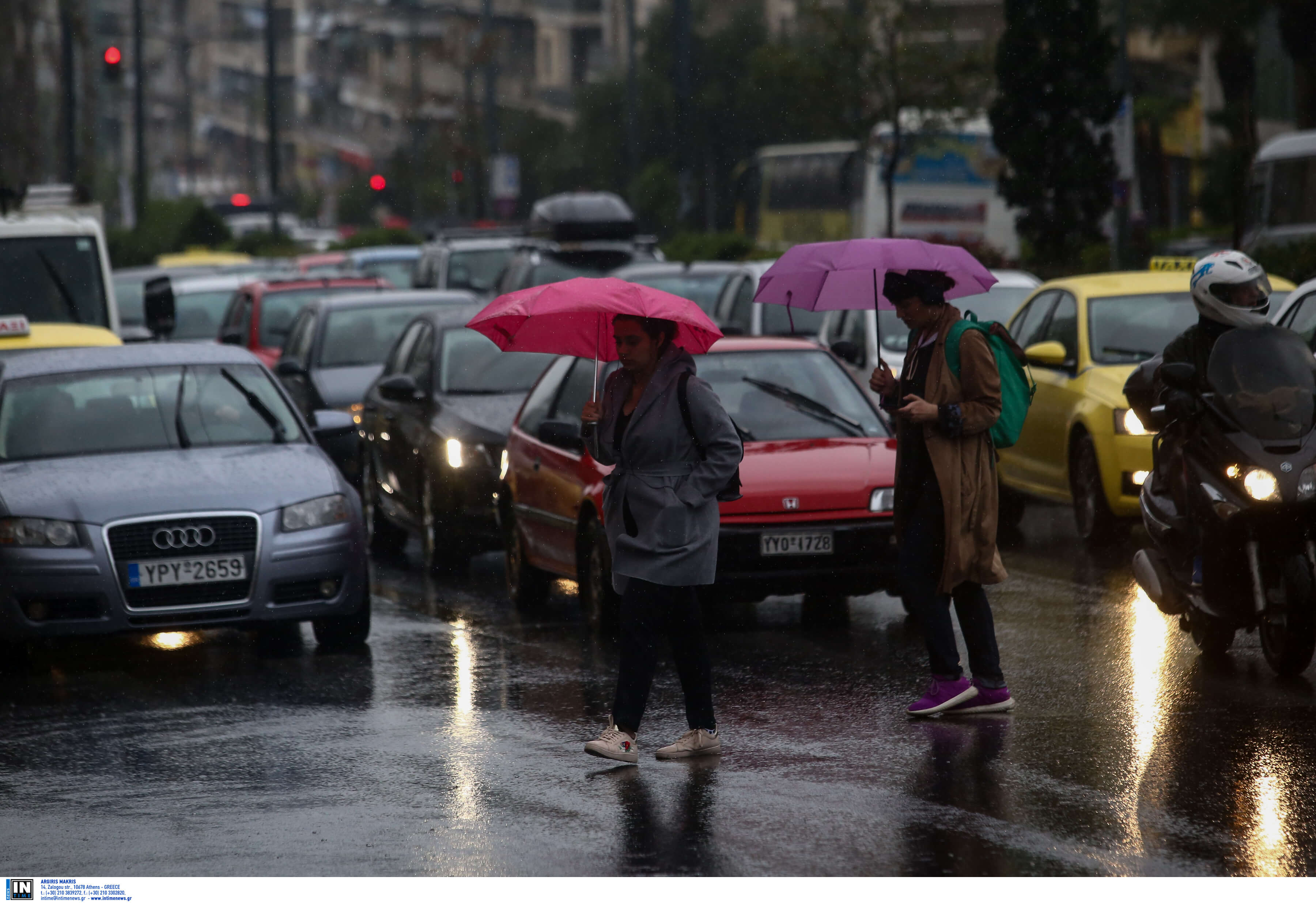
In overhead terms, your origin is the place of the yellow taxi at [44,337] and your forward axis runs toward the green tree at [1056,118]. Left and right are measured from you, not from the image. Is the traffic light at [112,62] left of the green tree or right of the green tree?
left

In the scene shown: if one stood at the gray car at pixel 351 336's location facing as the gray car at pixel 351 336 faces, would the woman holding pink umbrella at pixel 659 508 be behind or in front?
in front

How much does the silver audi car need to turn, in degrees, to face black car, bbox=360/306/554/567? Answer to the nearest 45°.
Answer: approximately 135° to its left

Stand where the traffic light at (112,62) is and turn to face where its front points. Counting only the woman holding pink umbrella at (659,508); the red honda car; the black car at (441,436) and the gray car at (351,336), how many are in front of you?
4

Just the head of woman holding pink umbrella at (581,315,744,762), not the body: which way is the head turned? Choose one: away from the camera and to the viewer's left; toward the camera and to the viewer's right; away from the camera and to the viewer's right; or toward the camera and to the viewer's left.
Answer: toward the camera and to the viewer's left

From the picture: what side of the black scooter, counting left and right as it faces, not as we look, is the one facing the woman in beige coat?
right

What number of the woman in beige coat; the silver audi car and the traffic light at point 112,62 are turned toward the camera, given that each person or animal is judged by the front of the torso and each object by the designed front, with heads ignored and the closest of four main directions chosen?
2

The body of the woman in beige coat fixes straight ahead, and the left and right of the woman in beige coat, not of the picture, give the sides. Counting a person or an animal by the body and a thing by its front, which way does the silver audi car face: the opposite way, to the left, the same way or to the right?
to the left

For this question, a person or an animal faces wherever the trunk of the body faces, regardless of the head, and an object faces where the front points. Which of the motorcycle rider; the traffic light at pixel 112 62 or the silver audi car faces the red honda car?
the traffic light

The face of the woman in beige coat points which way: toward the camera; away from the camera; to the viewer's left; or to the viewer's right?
to the viewer's left

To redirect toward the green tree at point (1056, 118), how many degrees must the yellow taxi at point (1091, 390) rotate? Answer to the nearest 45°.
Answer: approximately 135° to its left

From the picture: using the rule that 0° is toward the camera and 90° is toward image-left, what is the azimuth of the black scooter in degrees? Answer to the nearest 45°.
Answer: approximately 315°

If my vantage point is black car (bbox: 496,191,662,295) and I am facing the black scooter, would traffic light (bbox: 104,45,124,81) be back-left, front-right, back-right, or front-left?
back-right
